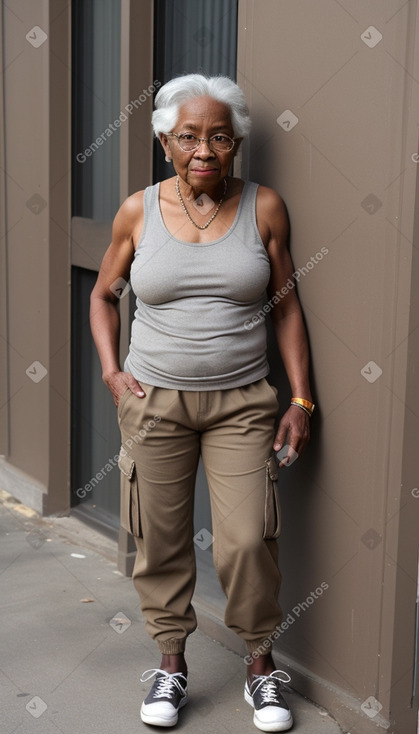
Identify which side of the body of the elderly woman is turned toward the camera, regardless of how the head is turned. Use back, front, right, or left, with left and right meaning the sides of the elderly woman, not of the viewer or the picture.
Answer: front

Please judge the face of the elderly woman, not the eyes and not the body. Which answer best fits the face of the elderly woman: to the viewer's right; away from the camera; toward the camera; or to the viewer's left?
toward the camera
